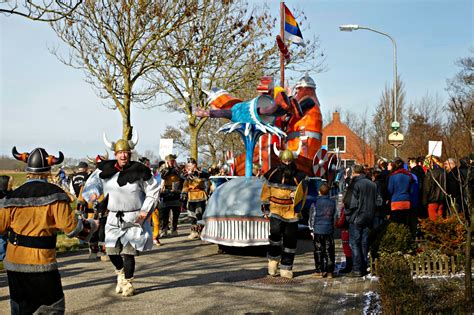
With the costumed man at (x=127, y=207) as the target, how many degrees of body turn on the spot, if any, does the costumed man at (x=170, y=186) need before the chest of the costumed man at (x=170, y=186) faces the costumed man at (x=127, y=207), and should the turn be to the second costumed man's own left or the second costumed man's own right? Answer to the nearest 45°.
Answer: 0° — they already face them

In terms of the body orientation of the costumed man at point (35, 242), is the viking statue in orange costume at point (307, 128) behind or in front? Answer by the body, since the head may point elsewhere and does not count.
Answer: in front

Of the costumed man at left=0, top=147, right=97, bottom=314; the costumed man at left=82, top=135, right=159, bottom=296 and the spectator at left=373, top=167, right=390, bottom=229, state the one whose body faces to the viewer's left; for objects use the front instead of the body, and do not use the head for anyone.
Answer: the spectator

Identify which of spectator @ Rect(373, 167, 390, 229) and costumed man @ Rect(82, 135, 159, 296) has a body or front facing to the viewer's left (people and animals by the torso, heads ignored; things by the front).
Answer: the spectator

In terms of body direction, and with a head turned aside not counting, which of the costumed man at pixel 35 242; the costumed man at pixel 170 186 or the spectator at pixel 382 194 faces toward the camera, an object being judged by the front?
the costumed man at pixel 170 186

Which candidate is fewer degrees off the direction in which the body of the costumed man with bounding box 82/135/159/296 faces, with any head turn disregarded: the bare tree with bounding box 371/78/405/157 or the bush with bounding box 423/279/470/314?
the bush
